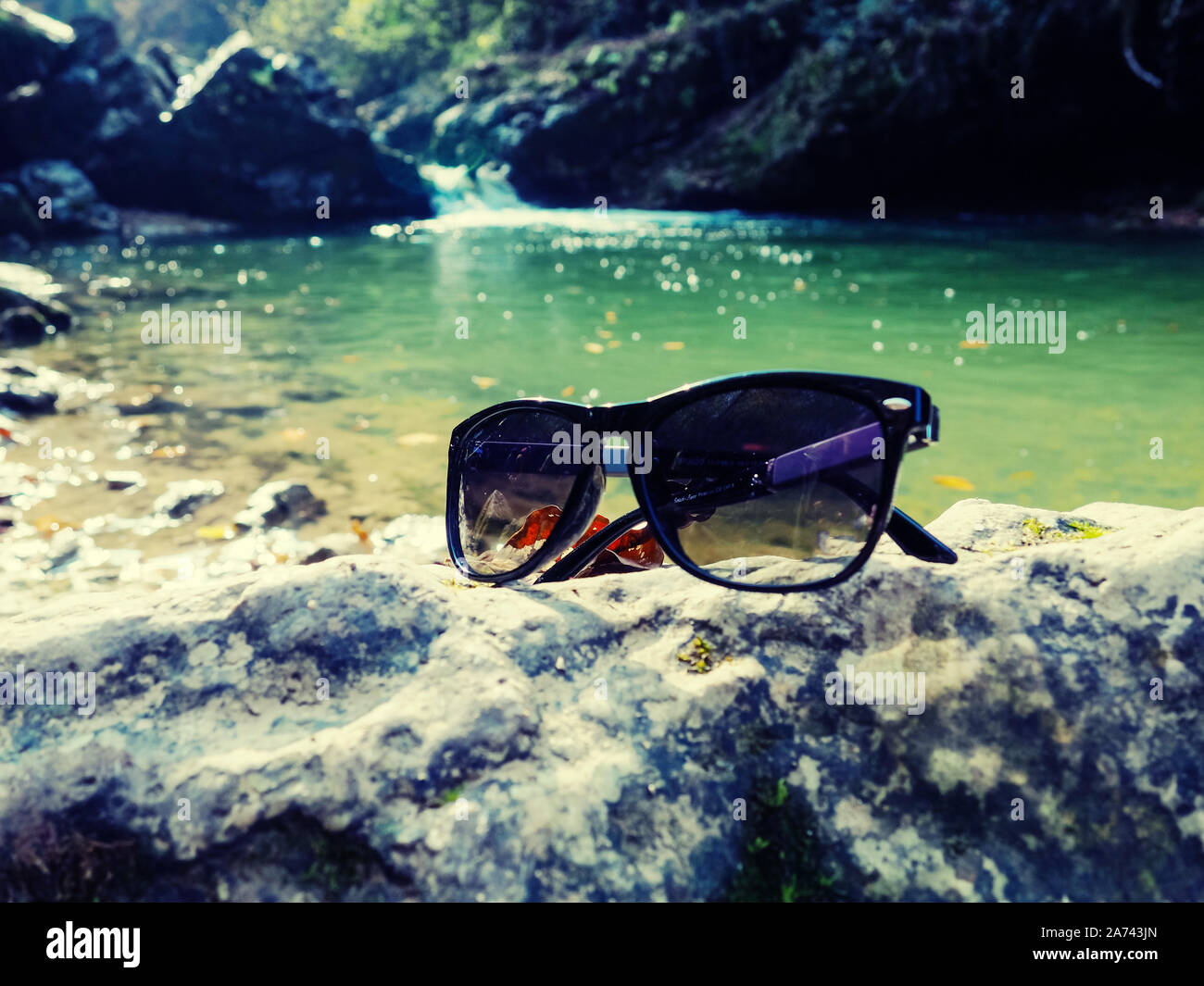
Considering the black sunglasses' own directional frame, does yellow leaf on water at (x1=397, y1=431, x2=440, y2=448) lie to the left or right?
on its right

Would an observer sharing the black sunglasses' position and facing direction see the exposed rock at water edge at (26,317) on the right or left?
on its right

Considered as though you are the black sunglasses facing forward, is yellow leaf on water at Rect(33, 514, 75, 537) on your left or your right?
on your right

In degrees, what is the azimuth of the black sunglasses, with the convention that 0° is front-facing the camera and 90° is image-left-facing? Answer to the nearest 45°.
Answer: approximately 45°
